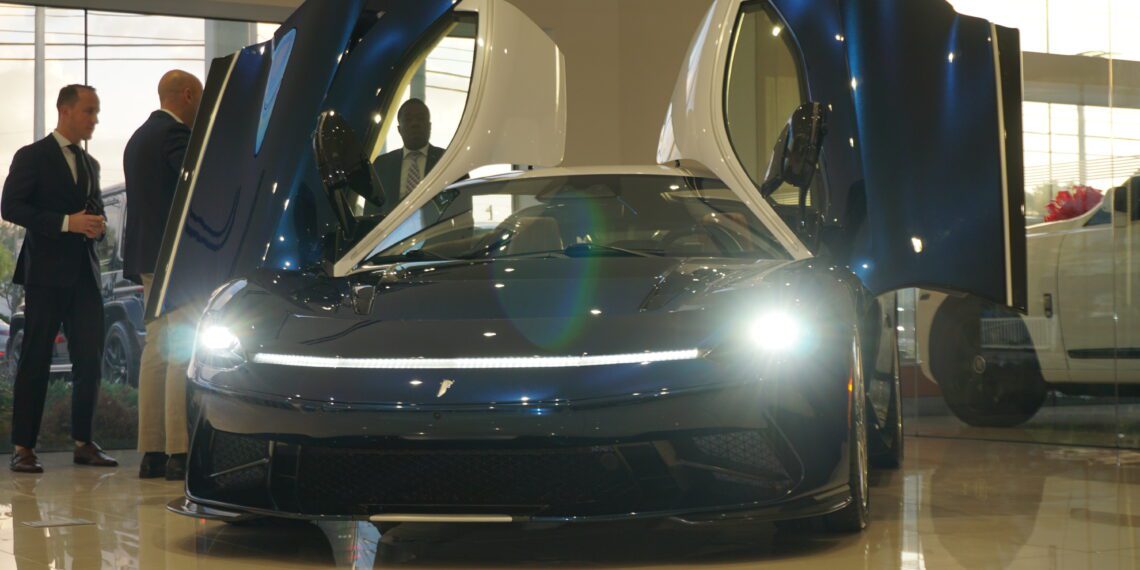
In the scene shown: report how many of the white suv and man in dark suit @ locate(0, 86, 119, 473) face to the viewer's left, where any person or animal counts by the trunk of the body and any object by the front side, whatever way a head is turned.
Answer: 1

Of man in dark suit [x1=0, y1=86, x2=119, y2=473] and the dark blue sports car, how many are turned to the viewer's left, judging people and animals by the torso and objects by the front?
0

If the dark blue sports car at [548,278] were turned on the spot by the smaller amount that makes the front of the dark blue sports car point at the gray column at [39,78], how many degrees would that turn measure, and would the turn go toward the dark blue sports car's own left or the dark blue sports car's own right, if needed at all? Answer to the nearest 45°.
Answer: approximately 135° to the dark blue sports car's own right

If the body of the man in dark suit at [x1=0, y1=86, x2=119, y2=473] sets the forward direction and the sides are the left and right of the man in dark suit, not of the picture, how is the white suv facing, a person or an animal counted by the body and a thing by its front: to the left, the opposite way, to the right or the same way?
the opposite way

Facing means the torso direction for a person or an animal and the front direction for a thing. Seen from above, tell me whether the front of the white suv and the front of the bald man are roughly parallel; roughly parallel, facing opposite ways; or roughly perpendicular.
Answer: roughly perpendicular

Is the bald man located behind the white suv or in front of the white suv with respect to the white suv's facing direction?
in front

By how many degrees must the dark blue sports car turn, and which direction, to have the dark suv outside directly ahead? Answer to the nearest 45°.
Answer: approximately 135° to its right

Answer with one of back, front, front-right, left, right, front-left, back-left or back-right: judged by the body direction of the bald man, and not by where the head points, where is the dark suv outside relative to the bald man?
front-left

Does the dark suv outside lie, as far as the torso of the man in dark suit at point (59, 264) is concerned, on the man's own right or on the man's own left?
on the man's own left

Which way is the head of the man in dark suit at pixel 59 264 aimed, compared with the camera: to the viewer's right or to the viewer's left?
to the viewer's right

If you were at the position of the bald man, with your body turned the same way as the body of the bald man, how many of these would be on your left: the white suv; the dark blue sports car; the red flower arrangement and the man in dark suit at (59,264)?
1

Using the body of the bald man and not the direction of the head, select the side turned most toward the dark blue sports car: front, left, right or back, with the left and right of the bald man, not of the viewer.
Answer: right

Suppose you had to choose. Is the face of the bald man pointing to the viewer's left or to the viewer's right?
to the viewer's right

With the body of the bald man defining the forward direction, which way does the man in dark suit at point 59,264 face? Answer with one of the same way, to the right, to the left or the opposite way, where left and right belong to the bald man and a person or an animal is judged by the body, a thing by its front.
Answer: to the right

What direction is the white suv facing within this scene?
to the viewer's left
